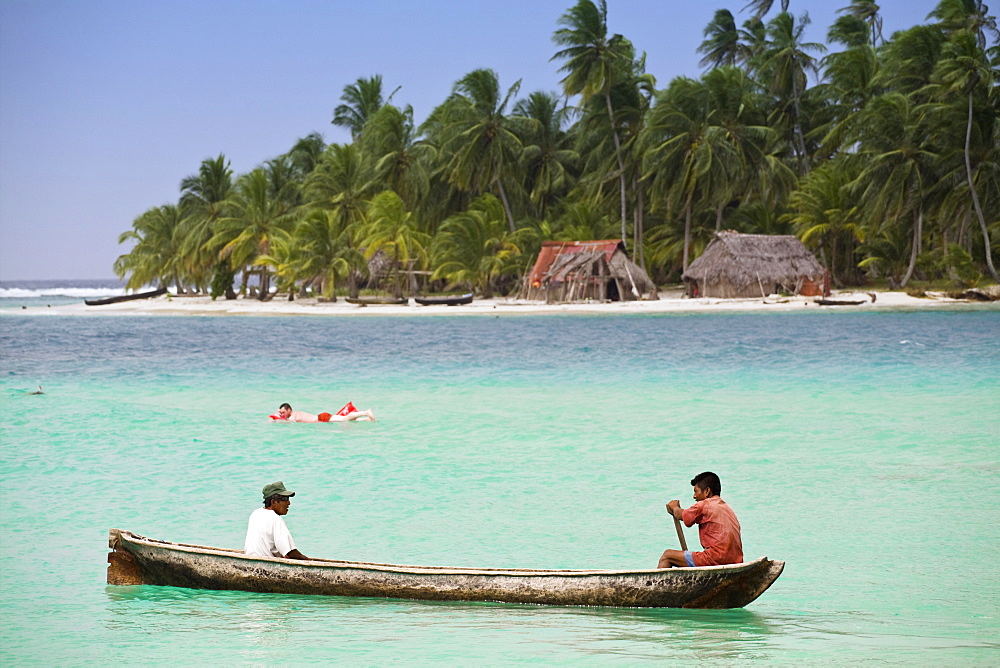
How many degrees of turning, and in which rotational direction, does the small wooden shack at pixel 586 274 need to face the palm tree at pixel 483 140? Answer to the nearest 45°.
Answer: approximately 135° to its right

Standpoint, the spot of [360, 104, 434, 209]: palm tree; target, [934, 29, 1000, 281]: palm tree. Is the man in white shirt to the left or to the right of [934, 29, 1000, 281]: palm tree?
right

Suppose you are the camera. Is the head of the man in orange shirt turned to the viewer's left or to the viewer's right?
to the viewer's left

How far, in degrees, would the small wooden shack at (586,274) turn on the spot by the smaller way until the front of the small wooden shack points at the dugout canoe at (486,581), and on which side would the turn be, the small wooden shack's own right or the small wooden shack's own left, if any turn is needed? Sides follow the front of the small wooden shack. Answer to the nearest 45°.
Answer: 0° — it already faces it

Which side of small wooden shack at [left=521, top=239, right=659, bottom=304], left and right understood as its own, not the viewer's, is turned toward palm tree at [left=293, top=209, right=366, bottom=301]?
right

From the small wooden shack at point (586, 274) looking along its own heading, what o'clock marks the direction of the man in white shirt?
The man in white shirt is roughly at 12 o'clock from the small wooden shack.

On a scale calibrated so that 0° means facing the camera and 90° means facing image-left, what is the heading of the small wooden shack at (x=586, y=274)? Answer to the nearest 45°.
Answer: approximately 0°

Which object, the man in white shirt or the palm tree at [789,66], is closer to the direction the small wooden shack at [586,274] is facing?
the man in white shirt

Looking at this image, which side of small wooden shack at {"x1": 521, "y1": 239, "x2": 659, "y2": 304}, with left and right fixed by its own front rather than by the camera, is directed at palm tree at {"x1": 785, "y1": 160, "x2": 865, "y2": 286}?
left

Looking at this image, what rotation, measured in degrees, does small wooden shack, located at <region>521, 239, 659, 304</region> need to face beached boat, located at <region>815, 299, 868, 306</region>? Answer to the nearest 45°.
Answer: approximately 45° to its left

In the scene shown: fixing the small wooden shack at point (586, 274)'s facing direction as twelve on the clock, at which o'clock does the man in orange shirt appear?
The man in orange shirt is roughly at 12 o'clock from the small wooden shack.

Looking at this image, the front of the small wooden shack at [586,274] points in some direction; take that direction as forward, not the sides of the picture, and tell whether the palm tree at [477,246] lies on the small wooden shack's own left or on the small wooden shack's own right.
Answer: on the small wooden shack's own right
